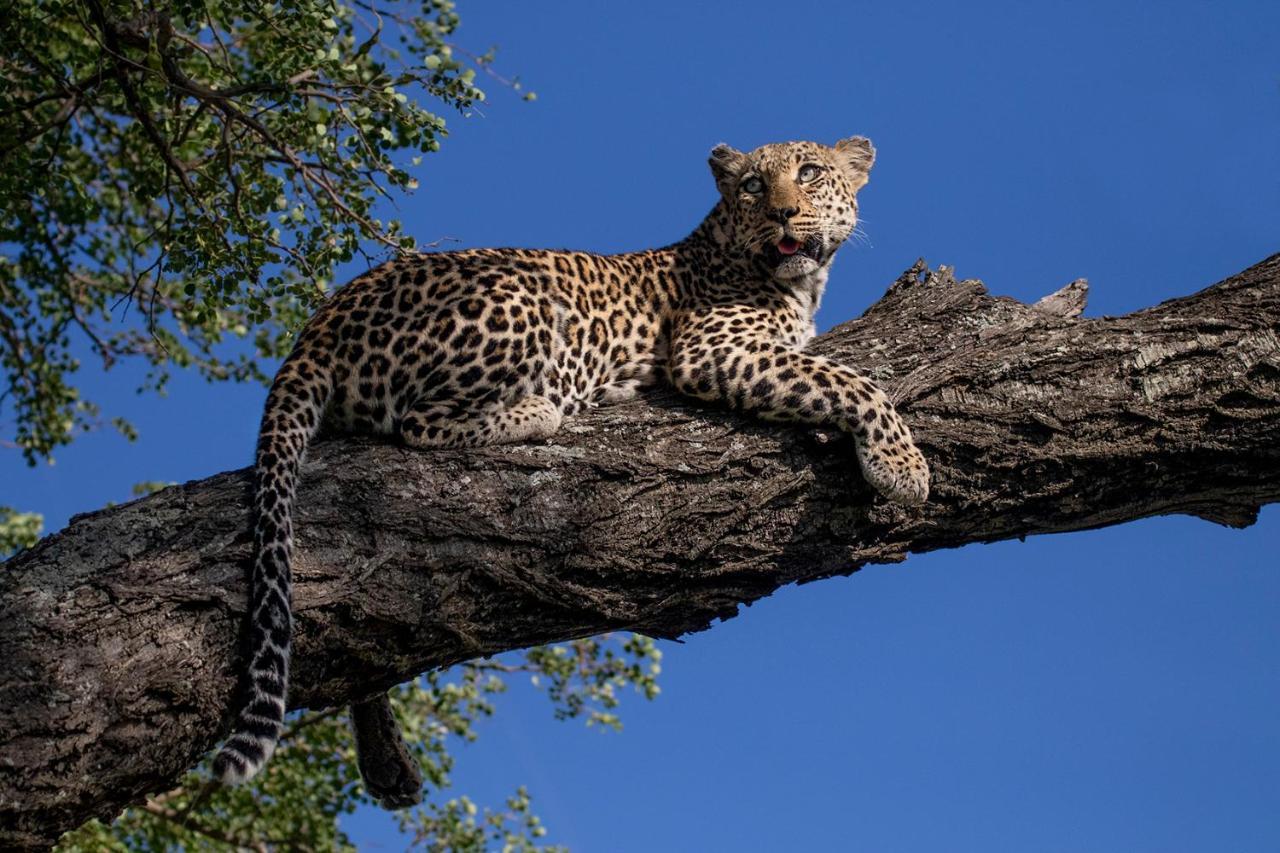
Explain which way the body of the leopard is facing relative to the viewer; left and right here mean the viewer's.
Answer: facing to the right of the viewer
